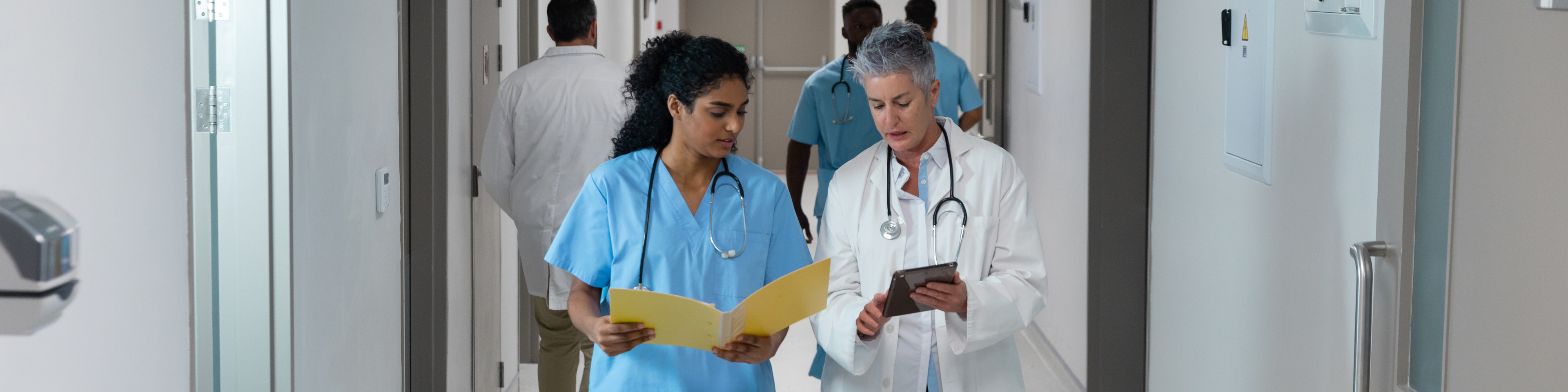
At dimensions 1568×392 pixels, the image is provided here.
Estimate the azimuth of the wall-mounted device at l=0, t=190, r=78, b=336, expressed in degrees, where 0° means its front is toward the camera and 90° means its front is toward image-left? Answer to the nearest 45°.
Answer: approximately 315°

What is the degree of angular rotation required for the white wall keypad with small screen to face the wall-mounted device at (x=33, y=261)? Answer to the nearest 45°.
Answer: approximately 45° to its right

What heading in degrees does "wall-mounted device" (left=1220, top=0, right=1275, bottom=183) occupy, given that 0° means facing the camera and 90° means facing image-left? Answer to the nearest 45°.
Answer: approximately 45°

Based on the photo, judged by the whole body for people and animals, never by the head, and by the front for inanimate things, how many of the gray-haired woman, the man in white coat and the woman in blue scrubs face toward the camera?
2

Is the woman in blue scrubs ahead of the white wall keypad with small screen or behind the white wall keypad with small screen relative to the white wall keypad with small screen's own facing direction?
ahead

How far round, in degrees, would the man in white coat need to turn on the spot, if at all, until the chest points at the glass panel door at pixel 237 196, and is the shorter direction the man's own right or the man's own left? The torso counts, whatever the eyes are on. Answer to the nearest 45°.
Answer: approximately 180°

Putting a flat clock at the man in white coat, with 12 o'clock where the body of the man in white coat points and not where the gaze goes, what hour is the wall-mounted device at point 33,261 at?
The wall-mounted device is roughly at 6 o'clock from the man in white coat.

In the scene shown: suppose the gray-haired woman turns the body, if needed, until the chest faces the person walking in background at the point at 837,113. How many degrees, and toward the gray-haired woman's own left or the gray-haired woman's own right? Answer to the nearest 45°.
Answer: approximately 180°
